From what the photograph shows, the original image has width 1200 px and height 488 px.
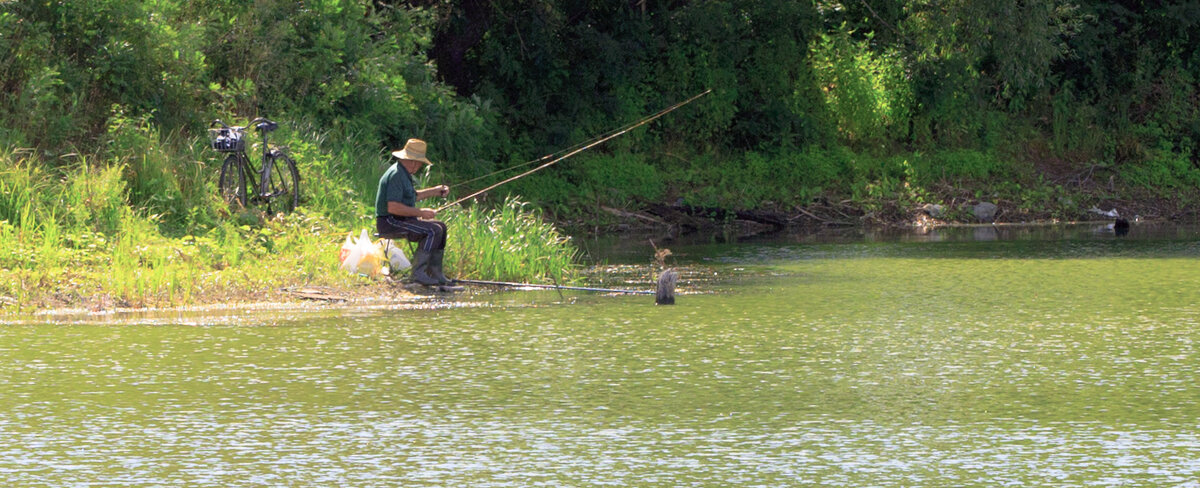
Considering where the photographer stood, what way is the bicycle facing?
facing away from the viewer and to the left of the viewer

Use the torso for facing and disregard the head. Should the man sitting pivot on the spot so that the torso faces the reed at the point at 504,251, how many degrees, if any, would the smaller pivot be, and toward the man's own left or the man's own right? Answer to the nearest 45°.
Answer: approximately 45° to the man's own left

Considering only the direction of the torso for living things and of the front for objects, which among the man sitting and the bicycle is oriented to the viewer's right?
the man sitting

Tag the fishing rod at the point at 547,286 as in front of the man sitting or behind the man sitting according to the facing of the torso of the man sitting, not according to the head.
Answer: in front

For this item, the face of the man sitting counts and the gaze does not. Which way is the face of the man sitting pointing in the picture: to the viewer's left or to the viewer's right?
to the viewer's right

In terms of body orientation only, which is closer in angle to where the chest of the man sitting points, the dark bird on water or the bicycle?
the dark bird on water

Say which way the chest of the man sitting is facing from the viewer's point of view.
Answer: to the viewer's right

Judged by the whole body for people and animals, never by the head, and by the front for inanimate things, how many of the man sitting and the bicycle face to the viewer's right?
1

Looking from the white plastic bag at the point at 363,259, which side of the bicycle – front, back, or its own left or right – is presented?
back

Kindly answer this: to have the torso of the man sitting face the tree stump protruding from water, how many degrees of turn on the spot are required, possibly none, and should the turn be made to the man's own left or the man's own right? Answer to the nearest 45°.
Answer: approximately 45° to the man's own right

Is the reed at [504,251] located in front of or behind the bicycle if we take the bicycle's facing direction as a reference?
behind

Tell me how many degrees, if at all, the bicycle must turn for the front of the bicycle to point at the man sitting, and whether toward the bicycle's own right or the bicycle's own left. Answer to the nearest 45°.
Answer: approximately 180°
